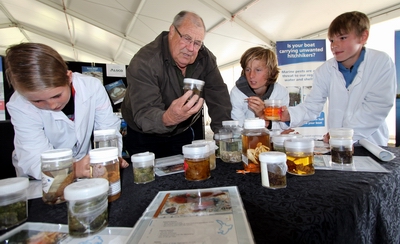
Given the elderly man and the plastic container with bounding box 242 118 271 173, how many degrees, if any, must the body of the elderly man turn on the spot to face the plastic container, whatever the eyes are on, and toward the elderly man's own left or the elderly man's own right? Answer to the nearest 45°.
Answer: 0° — they already face it

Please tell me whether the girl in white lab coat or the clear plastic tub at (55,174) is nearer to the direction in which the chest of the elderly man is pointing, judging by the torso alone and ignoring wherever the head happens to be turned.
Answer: the clear plastic tub

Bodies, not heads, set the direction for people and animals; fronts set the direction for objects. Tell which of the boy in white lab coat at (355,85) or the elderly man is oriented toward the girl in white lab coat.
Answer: the boy in white lab coat

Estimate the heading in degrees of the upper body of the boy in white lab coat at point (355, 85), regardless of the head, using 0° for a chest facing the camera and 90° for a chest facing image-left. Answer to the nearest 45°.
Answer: approximately 45°

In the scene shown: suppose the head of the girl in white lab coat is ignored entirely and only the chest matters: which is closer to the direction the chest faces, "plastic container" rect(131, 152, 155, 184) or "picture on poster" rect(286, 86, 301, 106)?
the plastic container

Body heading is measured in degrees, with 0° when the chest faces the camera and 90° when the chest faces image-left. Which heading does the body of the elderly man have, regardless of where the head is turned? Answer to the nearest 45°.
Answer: approximately 315°

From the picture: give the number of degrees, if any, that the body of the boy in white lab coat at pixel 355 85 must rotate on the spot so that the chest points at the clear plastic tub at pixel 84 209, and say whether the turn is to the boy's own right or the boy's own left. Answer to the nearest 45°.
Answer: approximately 45° to the boy's own left

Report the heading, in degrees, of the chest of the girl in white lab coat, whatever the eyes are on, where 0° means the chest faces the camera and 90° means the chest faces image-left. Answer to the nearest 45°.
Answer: approximately 315°
